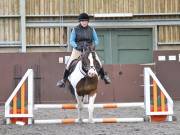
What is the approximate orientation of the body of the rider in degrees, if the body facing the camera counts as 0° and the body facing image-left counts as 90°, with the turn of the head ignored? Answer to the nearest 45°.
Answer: approximately 0°
